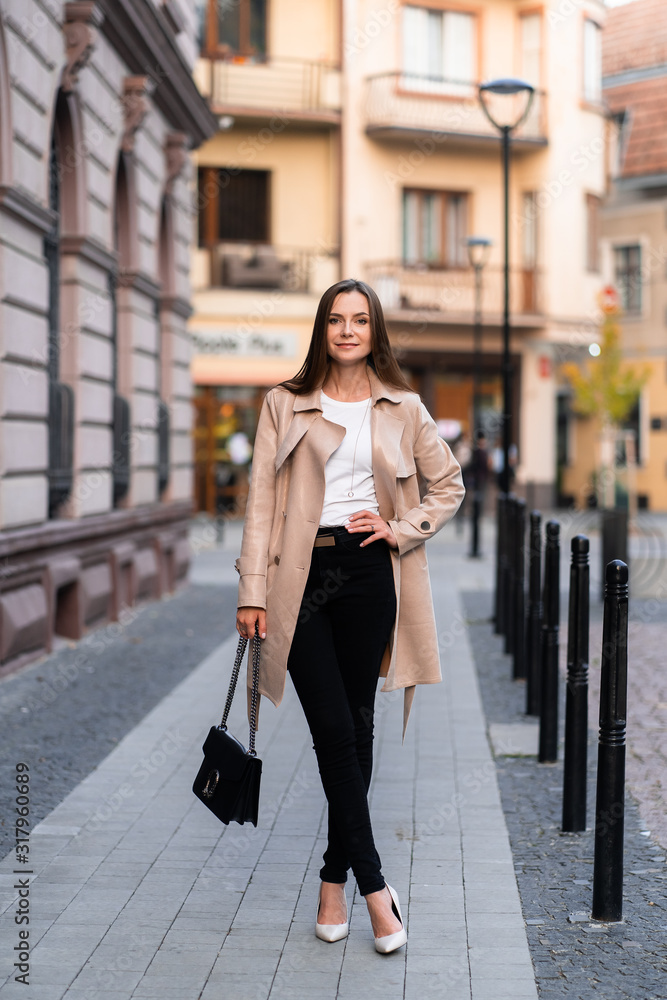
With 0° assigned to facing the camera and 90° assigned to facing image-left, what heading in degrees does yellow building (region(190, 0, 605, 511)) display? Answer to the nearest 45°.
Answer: approximately 0°

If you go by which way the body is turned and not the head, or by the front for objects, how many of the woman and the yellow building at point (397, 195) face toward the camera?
2

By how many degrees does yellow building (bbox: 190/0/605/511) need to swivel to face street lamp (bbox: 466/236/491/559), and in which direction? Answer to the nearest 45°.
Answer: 0° — it already faces it

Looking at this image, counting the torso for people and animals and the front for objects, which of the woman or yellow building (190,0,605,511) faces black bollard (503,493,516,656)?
the yellow building

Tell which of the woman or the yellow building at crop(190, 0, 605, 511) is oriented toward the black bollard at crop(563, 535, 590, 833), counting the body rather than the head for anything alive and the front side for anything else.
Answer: the yellow building

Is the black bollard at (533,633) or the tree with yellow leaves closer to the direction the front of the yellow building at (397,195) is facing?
the black bollard

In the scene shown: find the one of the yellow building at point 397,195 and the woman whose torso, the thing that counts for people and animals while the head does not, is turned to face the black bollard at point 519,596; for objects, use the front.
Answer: the yellow building

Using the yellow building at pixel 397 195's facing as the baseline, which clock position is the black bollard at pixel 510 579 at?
The black bollard is roughly at 12 o'clock from the yellow building.

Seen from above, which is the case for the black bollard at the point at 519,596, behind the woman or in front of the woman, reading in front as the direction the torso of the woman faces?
behind

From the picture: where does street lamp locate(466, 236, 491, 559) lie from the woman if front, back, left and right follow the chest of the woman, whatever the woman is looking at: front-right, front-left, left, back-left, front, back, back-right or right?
back

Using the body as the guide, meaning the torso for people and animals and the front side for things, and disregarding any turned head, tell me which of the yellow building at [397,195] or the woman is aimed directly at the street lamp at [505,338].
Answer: the yellow building

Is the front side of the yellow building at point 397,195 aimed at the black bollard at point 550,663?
yes
